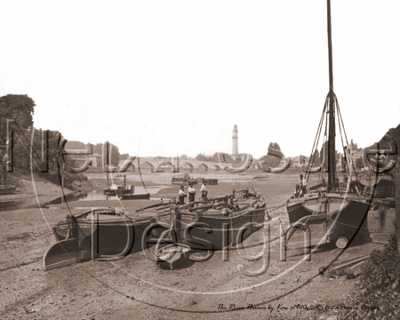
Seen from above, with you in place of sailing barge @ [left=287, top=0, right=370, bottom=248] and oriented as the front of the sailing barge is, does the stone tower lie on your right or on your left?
on your right
